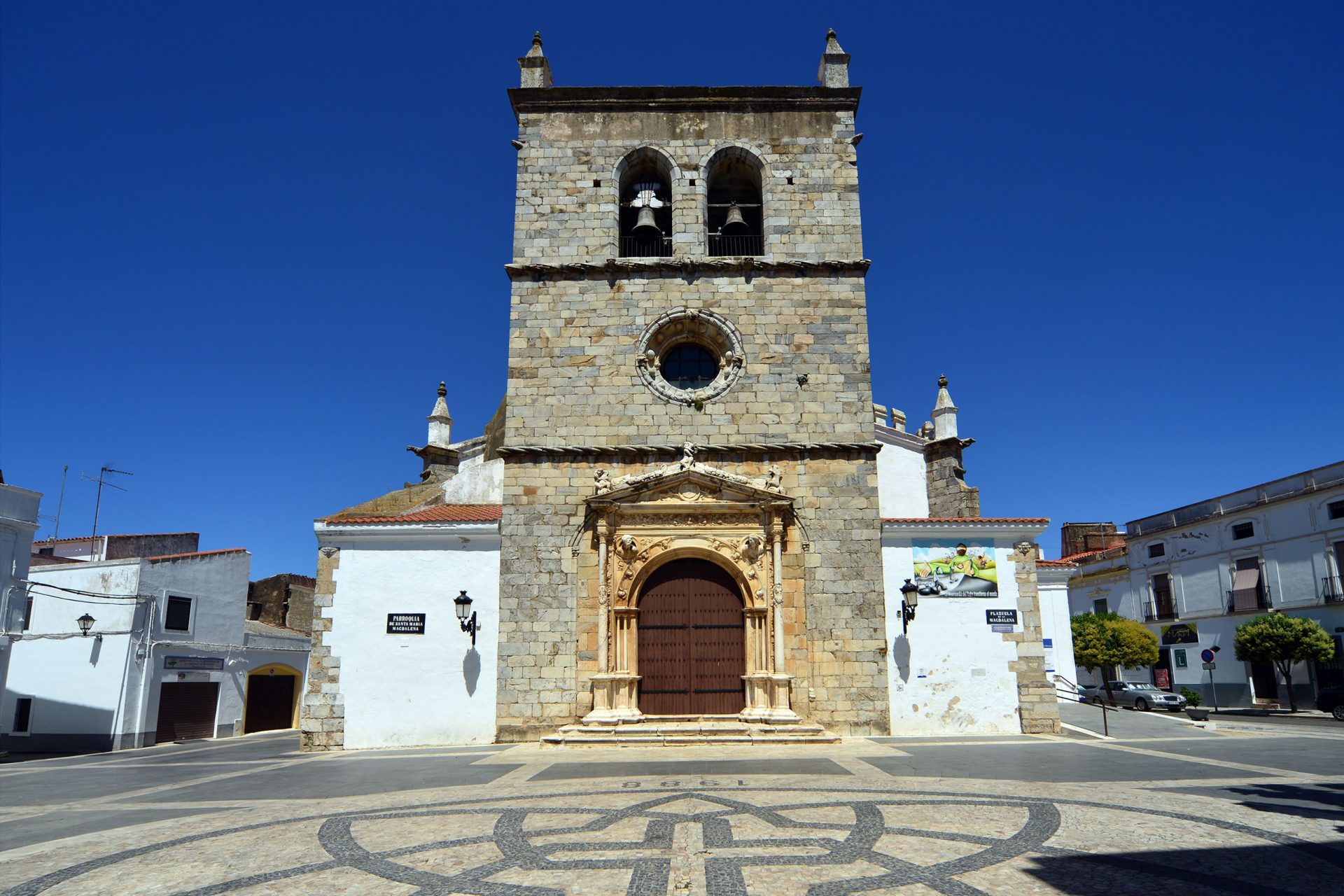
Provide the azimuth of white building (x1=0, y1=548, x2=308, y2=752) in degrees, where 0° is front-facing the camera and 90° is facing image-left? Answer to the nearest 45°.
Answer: approximately 315°

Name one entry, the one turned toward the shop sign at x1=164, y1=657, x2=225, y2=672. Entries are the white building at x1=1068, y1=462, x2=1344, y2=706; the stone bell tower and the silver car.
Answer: the white building

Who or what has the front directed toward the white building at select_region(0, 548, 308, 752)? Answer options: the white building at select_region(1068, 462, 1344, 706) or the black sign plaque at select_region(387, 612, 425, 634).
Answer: the white building at select_region(1068, 462, 1344, 706)

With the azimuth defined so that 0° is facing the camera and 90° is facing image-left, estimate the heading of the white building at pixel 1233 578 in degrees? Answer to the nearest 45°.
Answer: approximately 45°

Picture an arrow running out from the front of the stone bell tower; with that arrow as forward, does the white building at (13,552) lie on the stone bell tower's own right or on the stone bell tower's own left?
on the stone bell tower's own right

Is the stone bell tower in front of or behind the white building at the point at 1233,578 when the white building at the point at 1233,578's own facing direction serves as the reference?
in front

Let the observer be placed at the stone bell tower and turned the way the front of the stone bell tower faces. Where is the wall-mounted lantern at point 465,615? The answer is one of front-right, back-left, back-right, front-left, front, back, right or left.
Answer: right

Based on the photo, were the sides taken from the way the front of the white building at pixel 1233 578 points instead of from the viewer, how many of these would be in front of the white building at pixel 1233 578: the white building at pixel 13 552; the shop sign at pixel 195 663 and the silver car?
3

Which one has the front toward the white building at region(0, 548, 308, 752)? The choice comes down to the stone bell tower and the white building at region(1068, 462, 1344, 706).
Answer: the white building at region(1068, 462, 1344, 706)

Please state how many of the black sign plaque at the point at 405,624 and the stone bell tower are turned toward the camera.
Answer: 2

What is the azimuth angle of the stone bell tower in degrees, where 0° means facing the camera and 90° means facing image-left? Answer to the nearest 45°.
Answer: approximately 0°

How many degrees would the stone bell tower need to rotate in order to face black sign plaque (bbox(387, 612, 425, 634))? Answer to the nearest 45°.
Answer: approximately 90° to its right
